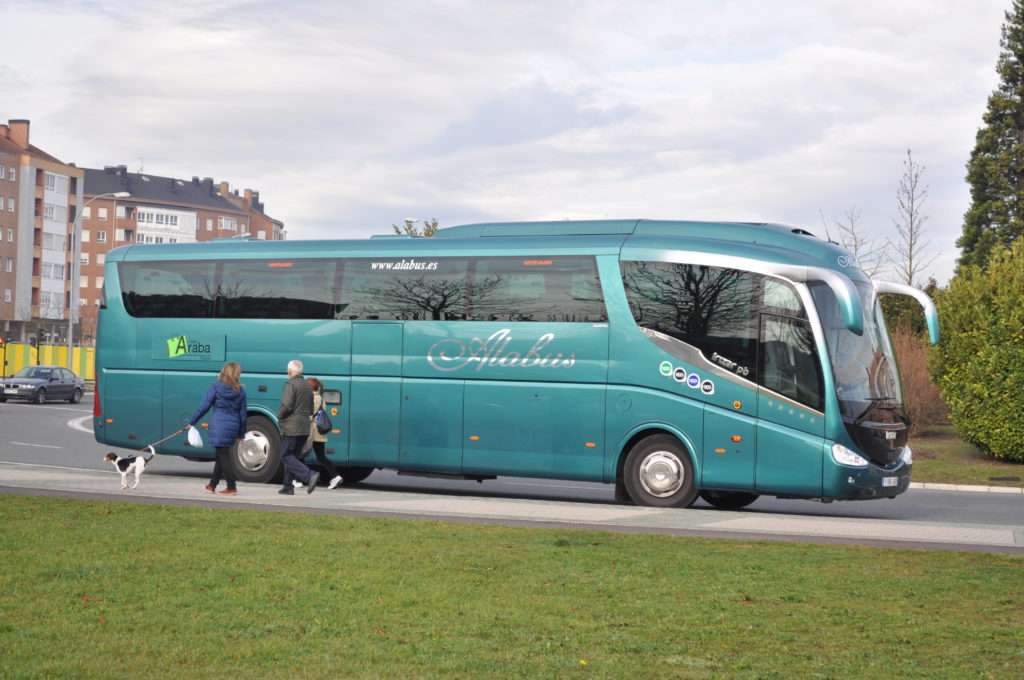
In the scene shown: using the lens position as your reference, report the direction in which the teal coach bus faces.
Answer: facing the viewer and to the right of the viewer

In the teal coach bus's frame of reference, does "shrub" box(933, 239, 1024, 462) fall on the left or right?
on its left

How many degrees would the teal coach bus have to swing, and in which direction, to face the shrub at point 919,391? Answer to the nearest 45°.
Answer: approximately 90° to its left

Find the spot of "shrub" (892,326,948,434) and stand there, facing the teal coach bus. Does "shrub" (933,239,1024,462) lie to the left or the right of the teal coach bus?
left
